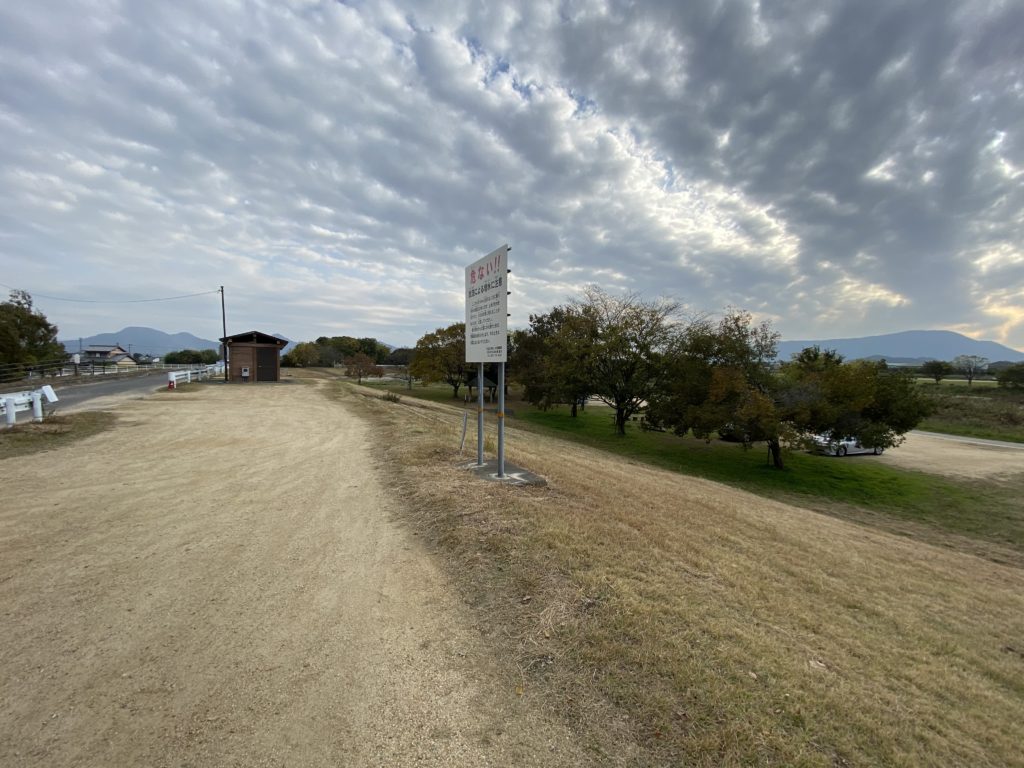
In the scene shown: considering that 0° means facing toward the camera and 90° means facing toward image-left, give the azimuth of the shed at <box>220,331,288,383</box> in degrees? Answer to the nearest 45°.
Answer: approximately 0°

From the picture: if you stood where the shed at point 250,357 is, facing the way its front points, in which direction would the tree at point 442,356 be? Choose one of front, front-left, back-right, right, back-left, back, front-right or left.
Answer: left

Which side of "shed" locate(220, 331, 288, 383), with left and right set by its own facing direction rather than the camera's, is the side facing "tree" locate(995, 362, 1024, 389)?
left

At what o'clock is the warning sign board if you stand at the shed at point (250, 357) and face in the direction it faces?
The warning sign board is roughly at 12 o'clock from the shed.

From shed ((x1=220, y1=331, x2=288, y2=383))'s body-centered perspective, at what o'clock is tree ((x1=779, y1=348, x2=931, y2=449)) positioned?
The tree is roughly at 11 o'clock from the shed.

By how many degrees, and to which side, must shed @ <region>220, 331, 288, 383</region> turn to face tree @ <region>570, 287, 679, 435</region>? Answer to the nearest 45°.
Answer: approximately 45° to its left

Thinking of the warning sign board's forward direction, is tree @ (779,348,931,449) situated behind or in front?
behind

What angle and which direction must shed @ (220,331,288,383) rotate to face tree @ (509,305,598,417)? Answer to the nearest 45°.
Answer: approximately 45° to its left

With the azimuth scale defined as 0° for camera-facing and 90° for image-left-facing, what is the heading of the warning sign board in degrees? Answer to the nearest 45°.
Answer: approximately 45°
